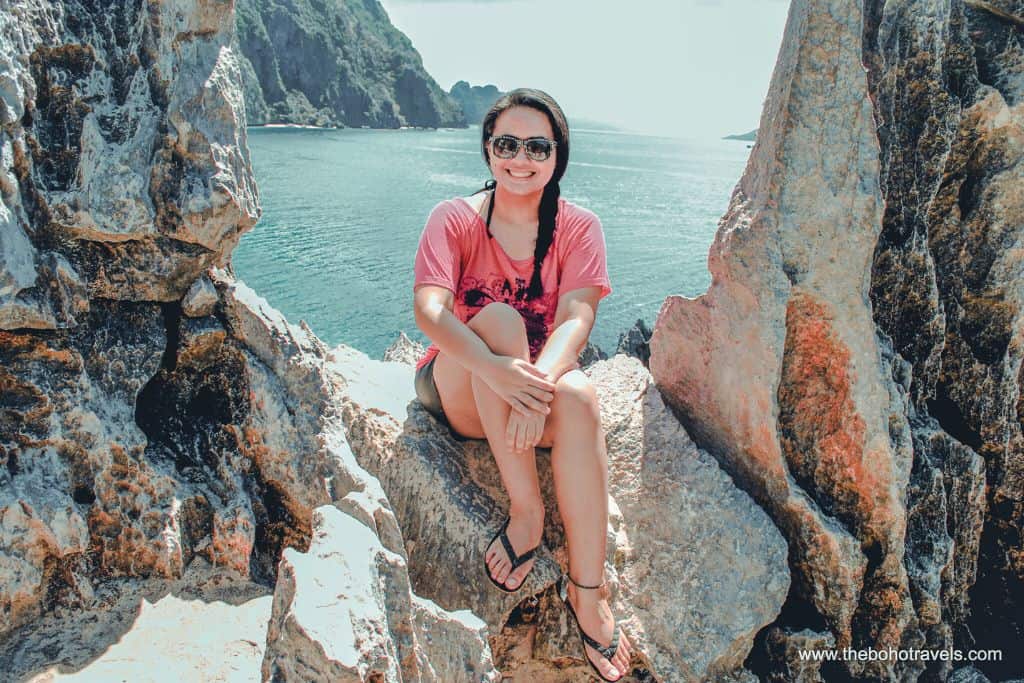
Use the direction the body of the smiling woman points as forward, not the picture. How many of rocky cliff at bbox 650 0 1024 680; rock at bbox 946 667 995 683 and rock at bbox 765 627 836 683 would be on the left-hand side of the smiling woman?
3

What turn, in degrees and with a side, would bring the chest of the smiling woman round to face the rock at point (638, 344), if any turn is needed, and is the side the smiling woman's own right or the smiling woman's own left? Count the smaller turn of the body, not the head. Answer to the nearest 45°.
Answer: approximately 180°

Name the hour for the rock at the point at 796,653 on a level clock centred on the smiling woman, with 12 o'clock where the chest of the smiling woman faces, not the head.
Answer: The rock is roughly at 9 o'clock from the smiling woman.

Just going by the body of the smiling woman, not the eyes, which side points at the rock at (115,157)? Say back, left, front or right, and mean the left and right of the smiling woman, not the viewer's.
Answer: right

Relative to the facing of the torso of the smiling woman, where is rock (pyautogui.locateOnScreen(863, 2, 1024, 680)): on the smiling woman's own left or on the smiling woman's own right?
on the smiling woman's own left

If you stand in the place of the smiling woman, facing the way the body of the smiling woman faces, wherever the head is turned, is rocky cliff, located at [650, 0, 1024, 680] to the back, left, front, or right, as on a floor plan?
left

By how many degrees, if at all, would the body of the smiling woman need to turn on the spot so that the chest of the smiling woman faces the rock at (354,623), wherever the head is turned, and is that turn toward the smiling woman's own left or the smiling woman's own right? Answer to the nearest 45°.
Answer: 0° — they already face it

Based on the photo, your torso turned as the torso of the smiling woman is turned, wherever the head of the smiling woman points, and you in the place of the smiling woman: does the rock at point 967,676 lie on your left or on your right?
on your left

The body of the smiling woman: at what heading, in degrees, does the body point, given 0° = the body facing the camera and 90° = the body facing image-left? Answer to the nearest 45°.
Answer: approximately 0°
